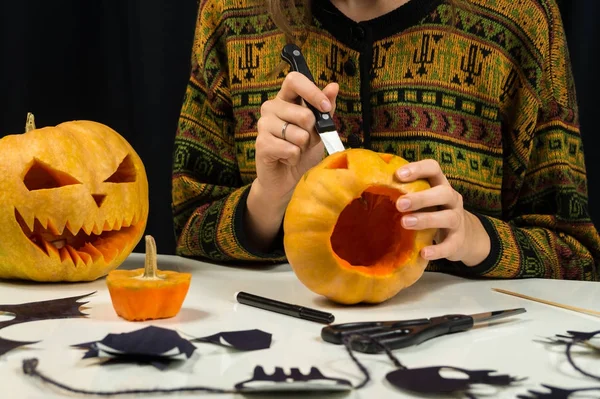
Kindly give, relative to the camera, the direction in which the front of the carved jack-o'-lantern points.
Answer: facing the viewer and to the right of the viewer

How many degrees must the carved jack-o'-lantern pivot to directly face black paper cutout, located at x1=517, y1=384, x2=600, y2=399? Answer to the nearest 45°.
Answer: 0° — it already faces it

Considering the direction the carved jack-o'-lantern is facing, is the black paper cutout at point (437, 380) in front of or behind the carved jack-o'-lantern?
in front

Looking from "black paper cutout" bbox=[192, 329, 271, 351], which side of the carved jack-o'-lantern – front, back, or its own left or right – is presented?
front

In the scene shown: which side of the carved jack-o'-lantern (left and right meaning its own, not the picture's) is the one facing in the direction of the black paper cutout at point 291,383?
front
